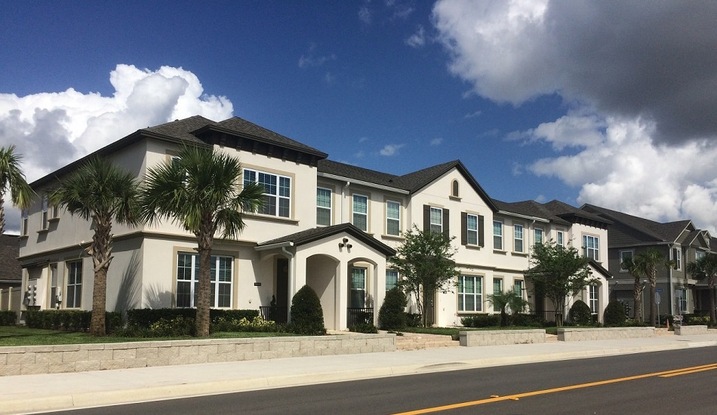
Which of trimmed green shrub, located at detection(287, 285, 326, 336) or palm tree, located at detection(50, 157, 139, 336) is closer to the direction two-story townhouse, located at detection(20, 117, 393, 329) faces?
the trimmed green shrub

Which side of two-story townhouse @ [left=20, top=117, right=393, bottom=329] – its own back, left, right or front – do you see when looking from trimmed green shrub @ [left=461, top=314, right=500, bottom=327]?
left

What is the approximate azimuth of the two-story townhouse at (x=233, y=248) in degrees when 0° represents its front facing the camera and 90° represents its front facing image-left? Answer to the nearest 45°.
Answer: approximately 315°

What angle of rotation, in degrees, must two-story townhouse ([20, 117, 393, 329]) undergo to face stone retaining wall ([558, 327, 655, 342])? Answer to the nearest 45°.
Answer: approximately 45° to its left

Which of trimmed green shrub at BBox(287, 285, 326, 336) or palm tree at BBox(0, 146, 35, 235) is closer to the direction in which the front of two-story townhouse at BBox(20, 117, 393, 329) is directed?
the trimmed green shrub

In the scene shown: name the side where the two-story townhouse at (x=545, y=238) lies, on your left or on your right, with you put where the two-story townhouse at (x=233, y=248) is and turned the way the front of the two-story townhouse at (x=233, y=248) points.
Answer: on your left
